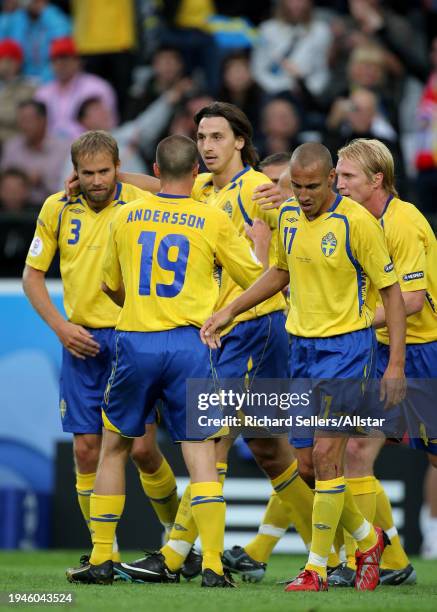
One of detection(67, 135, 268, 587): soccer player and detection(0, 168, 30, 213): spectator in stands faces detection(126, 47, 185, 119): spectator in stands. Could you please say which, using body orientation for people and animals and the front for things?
the soccer player

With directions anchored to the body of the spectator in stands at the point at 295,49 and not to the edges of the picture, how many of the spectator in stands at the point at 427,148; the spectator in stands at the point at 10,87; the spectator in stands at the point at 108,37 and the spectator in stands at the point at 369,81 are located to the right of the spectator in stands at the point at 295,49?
2

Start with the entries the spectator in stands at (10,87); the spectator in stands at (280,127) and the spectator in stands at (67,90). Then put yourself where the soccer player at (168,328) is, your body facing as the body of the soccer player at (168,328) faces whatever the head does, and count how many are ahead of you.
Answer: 3

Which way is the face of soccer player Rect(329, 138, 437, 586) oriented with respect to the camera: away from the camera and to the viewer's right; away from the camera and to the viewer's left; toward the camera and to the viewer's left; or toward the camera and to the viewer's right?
toward the camera and to the viewer's left

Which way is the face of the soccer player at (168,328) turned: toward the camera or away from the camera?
away from the camera

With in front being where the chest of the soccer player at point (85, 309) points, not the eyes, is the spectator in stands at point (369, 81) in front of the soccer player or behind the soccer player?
behind

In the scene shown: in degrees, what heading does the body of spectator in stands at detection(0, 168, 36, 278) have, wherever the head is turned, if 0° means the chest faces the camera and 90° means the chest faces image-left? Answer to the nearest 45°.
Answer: approximately 0°

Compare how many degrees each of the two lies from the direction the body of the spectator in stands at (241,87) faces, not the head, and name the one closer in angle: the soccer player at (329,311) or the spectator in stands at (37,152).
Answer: the soccer player

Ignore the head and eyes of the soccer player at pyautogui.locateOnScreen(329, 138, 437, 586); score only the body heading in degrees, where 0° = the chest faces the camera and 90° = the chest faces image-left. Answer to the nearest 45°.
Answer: approximately 90°

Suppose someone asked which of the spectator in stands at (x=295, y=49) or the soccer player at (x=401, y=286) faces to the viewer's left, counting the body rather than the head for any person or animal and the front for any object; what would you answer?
the soccer player

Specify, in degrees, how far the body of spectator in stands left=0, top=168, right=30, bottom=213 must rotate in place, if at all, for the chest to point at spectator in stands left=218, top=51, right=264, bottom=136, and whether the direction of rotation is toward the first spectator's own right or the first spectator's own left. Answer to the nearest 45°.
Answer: approximately 90° to the first spectator's own left

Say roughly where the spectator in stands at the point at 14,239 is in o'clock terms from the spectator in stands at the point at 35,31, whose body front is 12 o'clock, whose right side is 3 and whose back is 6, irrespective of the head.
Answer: the spectator in stands at the point at 14,239 is roughly at 12 o'clock from the spectator in stands at the point at 35,31.

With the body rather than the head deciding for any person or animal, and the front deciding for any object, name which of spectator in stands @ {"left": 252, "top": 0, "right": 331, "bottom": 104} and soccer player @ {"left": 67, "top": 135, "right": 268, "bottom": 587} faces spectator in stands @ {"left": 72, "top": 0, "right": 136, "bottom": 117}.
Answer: the soccer player
